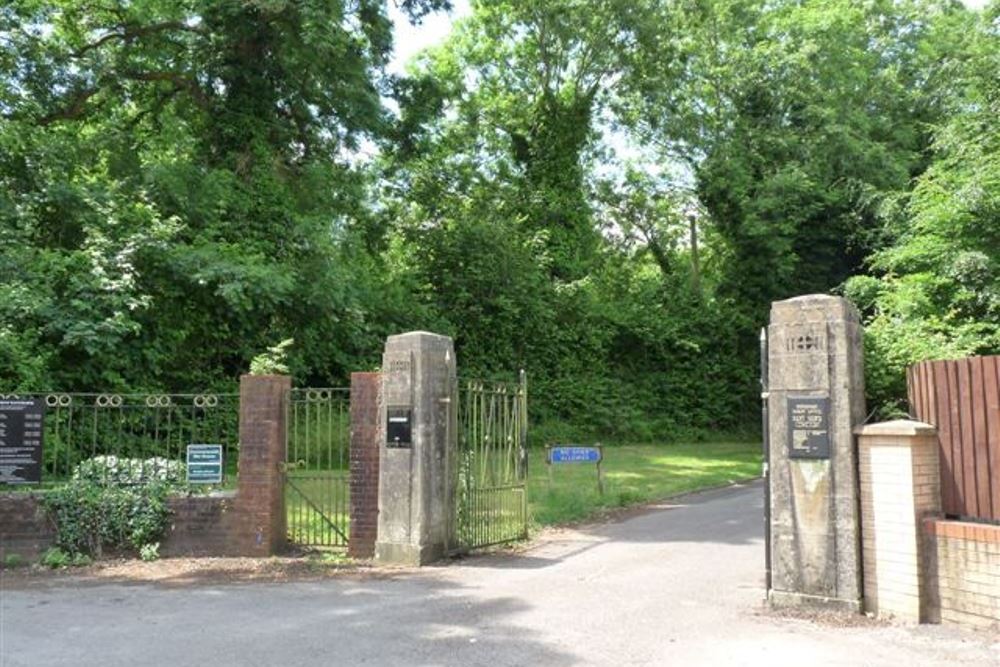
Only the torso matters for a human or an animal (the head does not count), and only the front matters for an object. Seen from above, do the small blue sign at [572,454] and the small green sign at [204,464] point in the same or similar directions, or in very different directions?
same or similar directions

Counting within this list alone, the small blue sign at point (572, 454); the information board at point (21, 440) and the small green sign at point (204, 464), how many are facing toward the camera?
3

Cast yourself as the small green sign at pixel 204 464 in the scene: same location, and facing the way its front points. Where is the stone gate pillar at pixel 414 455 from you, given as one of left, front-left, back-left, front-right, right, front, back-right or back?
front-left

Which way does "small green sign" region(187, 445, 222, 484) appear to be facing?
toward the camera

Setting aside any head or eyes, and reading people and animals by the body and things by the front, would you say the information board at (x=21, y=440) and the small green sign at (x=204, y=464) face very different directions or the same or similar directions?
same or similar directions

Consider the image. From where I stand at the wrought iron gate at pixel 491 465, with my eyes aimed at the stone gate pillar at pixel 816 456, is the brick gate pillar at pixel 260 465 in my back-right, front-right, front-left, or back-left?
back-right

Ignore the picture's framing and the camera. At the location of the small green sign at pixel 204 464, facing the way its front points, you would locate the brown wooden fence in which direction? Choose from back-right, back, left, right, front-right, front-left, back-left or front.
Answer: front-left

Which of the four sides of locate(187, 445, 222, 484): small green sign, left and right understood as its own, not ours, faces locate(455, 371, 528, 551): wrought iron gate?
left

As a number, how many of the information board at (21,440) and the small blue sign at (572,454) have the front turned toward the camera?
2

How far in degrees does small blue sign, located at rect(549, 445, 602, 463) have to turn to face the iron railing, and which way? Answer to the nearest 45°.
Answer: approximately 45° to its right

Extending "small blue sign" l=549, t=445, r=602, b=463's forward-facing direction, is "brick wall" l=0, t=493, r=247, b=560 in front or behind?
in front

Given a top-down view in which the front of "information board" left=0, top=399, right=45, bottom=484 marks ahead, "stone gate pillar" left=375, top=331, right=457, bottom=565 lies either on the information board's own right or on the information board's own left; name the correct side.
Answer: on the information board's own left

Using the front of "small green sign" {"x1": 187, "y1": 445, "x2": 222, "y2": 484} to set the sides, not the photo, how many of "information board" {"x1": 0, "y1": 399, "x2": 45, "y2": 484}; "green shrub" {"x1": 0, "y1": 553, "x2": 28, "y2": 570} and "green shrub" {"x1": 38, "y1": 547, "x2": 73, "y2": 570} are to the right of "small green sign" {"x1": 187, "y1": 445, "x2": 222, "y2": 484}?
3

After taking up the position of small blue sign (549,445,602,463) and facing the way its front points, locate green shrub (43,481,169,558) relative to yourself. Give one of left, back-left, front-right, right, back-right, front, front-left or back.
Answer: front-right

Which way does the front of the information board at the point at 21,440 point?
toward the camera

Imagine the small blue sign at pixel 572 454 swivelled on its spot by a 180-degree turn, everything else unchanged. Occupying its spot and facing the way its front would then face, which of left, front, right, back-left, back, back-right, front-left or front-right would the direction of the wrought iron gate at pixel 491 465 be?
back

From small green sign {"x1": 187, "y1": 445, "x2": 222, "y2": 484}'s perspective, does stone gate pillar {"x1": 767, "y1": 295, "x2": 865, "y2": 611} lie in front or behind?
in front
